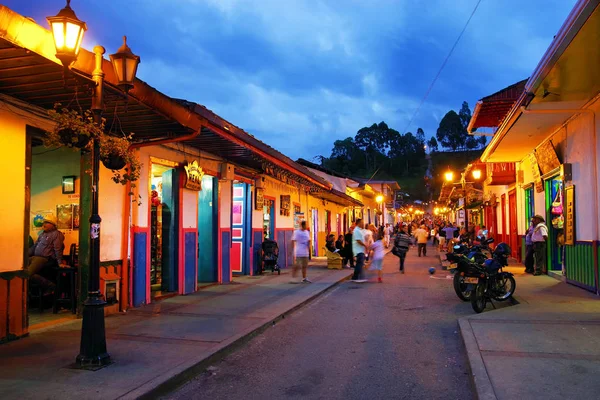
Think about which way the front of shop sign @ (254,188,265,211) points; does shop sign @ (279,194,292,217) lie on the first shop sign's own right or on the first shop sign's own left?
on the first shop sign's own left

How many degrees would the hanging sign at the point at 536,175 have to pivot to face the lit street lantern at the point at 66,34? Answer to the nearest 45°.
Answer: approximately 45° to its left

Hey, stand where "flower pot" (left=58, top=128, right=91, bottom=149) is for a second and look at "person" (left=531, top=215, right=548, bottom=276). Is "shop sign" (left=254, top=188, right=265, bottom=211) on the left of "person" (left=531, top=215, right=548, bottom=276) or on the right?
left

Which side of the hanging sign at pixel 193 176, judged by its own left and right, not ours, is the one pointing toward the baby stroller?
left

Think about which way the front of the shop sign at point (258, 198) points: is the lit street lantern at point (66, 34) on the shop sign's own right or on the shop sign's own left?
on the shop sign's own right

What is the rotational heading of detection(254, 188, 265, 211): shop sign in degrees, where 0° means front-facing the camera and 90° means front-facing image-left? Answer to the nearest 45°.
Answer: approximately 315°
